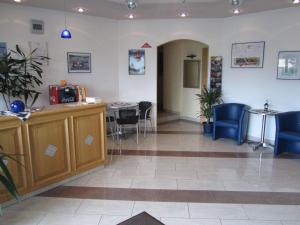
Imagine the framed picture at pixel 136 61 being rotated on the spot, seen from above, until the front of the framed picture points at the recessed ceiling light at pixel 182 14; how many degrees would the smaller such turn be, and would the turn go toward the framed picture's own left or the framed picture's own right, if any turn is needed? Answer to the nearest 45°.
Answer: approximately 45° to the framed picture's own left

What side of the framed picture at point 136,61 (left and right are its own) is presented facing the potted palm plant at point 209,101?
left

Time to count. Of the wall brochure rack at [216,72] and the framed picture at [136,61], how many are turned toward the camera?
2

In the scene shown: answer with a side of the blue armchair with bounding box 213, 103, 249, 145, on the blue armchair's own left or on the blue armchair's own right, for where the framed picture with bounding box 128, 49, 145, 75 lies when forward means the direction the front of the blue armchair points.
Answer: on the blue armchair's own right

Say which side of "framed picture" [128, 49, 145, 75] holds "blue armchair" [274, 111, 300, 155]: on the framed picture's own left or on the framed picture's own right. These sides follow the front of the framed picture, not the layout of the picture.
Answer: on the framed picture's own left

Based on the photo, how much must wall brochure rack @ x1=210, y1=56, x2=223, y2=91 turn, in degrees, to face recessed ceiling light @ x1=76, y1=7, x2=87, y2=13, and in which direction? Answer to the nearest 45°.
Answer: approximately 45° to its right

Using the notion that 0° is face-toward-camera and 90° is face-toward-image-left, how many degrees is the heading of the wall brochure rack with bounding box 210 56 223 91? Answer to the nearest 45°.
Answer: approximately 0°
